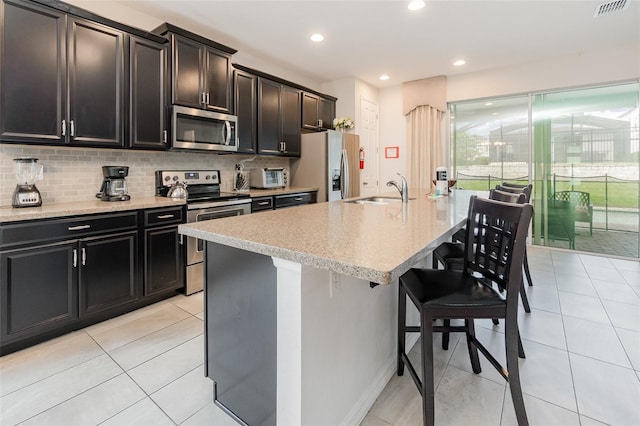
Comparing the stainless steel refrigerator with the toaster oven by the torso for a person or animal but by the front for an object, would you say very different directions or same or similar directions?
same or similar directions

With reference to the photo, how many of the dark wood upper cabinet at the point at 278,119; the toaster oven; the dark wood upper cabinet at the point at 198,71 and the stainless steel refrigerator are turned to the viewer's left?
0

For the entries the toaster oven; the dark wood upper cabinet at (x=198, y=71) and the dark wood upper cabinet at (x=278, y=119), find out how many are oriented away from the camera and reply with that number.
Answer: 0

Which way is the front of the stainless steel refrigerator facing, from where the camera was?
facing the viewer and to the right of the viewer

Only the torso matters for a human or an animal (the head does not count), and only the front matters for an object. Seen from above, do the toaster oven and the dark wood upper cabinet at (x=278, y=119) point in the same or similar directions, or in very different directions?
same or similar directions

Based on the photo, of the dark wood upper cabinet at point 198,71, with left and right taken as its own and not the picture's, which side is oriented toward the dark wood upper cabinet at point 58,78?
right

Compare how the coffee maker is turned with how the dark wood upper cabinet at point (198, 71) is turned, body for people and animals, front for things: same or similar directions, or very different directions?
same or similar directions

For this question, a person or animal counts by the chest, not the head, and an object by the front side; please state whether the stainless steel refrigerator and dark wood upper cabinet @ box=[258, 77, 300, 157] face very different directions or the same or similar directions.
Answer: same or similar directions

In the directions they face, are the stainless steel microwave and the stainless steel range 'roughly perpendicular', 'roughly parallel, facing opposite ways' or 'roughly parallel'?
roughly parallel

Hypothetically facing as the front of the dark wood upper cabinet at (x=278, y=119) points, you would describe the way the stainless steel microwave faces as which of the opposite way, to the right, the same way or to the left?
the same way

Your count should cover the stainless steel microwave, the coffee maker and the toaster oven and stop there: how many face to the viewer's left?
0

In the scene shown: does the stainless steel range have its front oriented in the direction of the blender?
no
